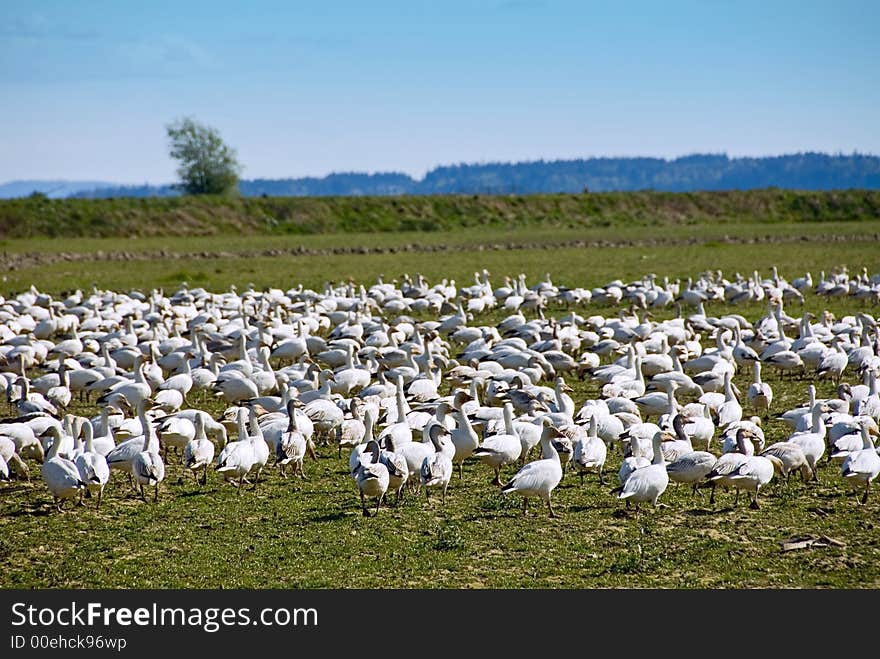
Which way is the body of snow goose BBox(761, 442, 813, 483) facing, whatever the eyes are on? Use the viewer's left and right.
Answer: facing to the right of the viewer

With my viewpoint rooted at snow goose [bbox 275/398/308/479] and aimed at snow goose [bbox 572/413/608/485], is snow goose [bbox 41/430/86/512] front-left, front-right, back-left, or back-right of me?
back-right

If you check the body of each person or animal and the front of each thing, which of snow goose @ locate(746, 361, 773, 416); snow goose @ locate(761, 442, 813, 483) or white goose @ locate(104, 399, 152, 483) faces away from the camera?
snow goose @ locate(746, 361, 773, 416)

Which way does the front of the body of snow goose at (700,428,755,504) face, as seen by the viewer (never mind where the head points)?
to the viewer's right

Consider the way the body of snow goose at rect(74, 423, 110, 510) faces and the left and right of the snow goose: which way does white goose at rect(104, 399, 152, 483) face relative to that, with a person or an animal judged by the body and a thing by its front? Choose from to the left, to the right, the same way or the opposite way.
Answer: to the right

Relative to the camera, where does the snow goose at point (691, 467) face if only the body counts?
to the viewer's right
